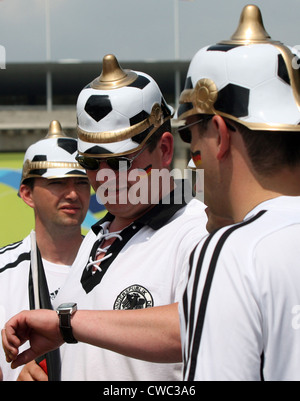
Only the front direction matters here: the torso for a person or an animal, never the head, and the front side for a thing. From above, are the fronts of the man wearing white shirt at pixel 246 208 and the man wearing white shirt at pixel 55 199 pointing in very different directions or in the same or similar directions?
very different directions

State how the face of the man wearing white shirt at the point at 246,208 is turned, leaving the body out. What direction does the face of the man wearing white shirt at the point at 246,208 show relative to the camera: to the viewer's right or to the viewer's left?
to the viewer's left

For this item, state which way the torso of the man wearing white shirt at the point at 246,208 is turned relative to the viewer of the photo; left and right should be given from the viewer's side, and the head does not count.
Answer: facing away from the viewer and to the left of the viewer

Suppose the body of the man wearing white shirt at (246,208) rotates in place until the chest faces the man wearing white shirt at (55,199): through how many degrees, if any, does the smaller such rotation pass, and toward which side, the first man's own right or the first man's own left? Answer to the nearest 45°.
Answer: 0° — they already face them

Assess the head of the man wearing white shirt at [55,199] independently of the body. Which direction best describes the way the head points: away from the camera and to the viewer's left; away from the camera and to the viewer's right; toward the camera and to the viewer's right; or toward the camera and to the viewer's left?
toward the camera and to the viewer's right

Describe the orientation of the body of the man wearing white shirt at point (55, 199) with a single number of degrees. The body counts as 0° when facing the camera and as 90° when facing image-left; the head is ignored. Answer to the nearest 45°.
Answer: approximately 315°
